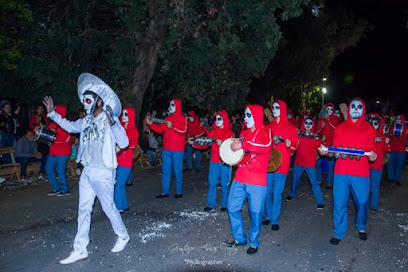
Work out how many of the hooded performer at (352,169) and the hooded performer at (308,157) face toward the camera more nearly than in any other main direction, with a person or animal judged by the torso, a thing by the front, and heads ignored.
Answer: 2

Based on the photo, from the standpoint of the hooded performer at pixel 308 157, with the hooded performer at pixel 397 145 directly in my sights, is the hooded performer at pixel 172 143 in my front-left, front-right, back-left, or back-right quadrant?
back-left

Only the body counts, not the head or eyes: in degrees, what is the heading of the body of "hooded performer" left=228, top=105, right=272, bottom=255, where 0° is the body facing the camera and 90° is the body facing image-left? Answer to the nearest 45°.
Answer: approximately 45°

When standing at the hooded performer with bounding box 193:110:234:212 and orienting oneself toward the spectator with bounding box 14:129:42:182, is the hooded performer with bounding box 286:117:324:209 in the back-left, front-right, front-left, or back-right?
back-right

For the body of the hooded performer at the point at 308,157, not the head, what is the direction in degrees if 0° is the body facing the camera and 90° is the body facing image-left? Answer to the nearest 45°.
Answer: approximately 0°

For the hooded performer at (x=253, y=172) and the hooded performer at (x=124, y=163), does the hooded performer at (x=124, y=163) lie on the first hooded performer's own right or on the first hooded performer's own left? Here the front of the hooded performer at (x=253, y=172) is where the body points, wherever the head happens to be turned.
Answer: on the first hooded performer's own right

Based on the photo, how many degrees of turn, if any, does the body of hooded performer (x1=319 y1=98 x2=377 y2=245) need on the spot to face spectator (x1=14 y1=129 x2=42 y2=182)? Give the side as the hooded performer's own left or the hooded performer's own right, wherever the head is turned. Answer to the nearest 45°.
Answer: approximately 90° to the hooded performer's own right

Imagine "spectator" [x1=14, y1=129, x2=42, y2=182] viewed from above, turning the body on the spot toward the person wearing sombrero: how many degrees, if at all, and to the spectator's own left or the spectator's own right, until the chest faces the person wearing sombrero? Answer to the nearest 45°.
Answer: approximately 45° to the spectator's own right

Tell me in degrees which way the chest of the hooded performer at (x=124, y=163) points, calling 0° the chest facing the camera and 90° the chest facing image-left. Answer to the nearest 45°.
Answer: approximately 45°

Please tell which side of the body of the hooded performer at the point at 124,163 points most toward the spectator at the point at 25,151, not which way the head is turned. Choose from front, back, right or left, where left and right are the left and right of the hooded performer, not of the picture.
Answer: right

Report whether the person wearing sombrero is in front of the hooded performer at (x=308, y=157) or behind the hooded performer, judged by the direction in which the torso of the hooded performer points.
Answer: in front
